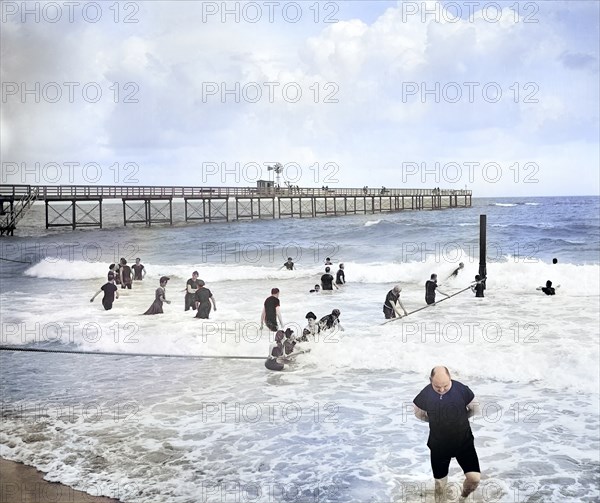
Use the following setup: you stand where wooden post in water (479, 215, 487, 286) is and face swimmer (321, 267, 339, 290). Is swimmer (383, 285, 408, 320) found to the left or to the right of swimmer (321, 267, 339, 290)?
left

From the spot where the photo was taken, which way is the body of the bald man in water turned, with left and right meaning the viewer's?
facing the viewer

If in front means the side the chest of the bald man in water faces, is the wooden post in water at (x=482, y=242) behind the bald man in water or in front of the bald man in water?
behind

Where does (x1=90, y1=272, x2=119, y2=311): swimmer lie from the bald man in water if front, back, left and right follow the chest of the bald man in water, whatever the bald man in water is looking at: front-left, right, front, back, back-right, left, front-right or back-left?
back-right

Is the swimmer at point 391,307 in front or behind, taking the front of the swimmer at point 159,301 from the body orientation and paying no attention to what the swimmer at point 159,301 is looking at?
in front
